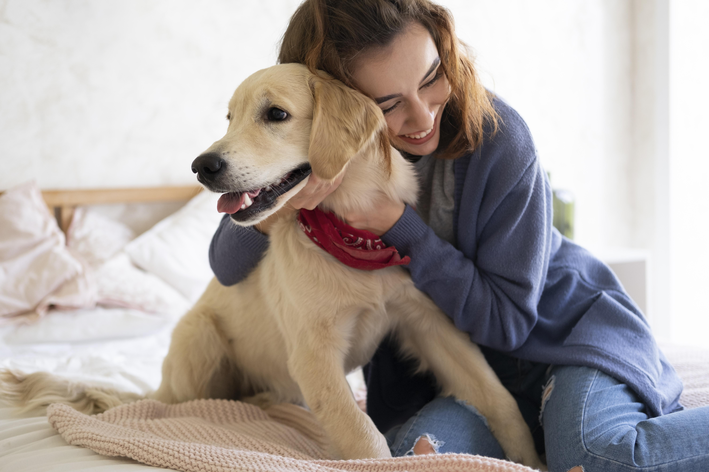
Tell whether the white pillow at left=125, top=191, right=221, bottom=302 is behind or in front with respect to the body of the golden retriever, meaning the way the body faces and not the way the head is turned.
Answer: behind

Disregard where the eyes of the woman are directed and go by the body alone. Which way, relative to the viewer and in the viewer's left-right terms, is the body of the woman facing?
facing the viewer and to the left of the viewer

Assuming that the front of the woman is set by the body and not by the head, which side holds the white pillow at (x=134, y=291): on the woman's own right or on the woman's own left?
on the woman's own right

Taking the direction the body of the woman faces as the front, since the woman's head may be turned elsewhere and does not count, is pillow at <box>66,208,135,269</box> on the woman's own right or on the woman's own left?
on the woman's own right
